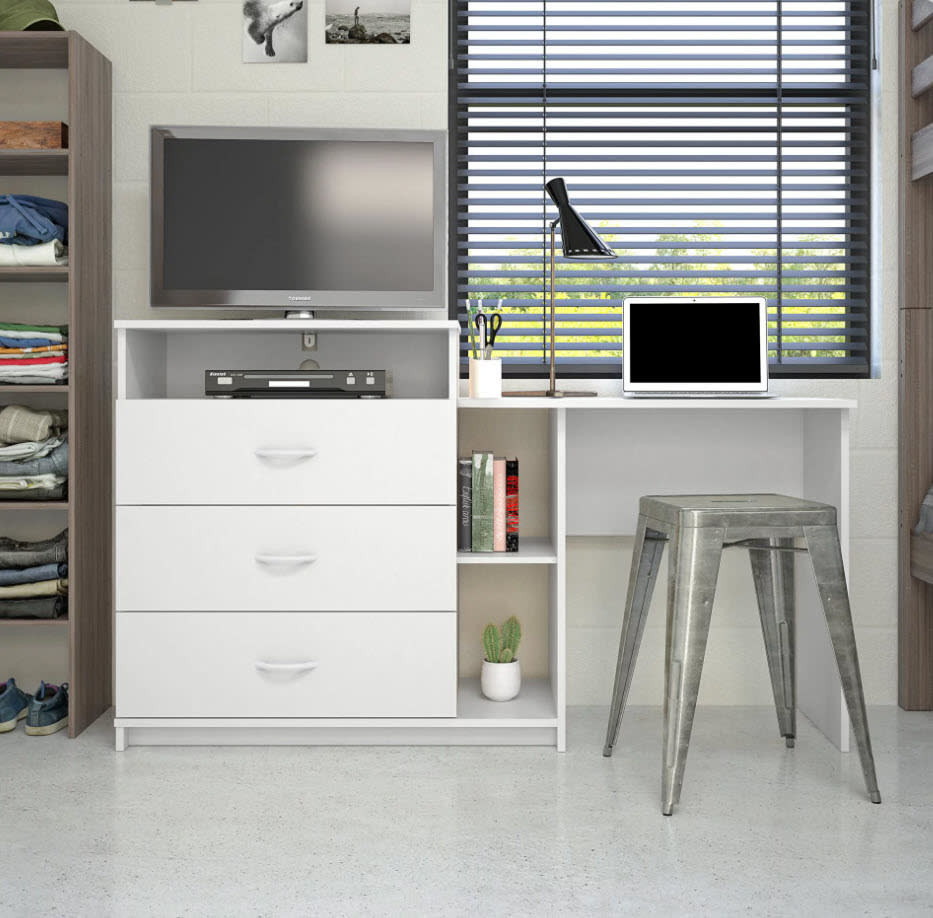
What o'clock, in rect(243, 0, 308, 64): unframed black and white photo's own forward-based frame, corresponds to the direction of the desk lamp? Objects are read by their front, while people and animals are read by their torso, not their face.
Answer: The desk lamp is roughly at 10 o'clock from the unframed black and white photo.
